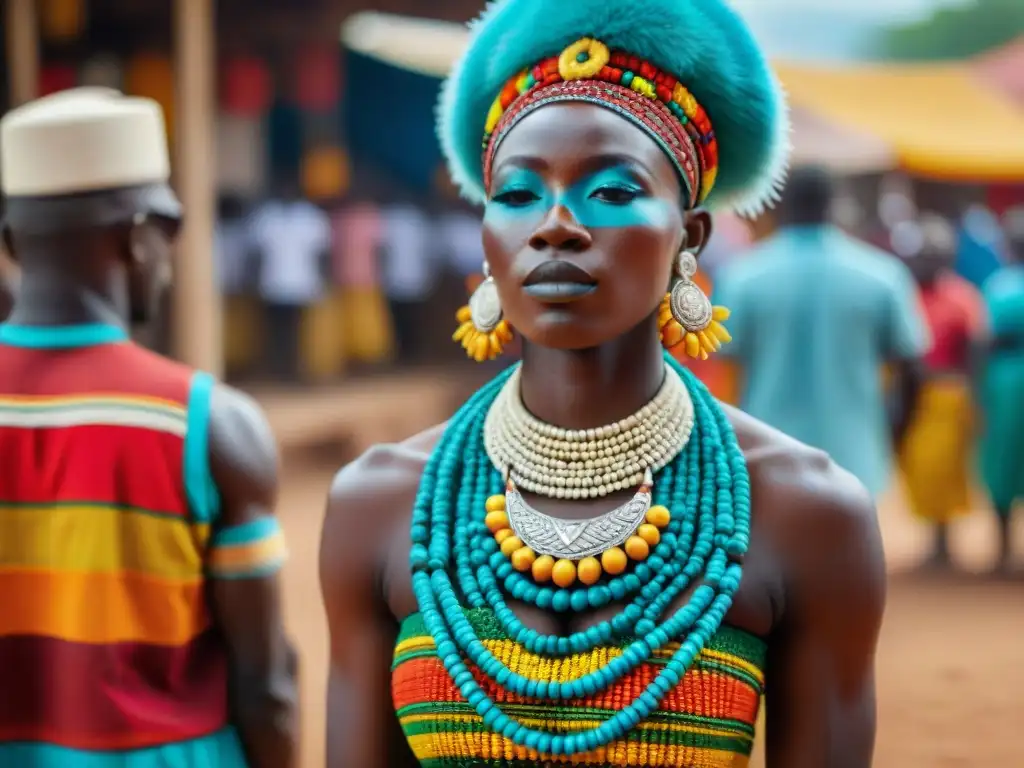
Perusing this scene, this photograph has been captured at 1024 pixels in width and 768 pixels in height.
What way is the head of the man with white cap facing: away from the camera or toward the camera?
away from the camera

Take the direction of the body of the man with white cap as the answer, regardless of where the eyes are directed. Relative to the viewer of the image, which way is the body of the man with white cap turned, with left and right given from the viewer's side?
facing away from the viewer and to the right of the viewer

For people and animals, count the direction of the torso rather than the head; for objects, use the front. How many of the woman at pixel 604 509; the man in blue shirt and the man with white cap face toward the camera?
1

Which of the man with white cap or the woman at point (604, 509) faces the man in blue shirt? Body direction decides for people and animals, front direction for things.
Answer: the man with white cap

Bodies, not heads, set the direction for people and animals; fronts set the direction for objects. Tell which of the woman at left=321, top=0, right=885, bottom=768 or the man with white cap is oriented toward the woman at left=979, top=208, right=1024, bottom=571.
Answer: the man with white cap

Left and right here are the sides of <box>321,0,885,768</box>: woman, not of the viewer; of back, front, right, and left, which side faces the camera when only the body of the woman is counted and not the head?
front

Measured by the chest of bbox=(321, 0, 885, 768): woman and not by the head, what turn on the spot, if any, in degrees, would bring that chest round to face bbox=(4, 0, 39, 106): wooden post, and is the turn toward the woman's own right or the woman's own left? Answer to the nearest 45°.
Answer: approximately 135° to the woman's own right

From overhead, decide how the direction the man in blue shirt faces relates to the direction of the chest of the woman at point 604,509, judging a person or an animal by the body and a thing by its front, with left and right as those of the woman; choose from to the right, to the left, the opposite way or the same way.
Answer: the opposite way

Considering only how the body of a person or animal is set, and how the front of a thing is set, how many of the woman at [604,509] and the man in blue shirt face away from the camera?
1

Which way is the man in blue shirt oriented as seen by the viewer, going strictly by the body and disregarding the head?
away from the camera

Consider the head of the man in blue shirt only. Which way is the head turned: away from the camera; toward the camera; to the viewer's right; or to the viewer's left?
away from the camera

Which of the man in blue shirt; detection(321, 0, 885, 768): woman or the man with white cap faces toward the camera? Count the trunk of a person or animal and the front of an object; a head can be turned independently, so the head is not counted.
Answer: the woman

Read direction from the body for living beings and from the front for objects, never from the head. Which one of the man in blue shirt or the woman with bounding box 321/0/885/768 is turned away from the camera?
the man in blue shirt

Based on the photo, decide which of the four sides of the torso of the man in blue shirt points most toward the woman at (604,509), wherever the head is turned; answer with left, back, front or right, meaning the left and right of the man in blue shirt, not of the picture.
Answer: back
